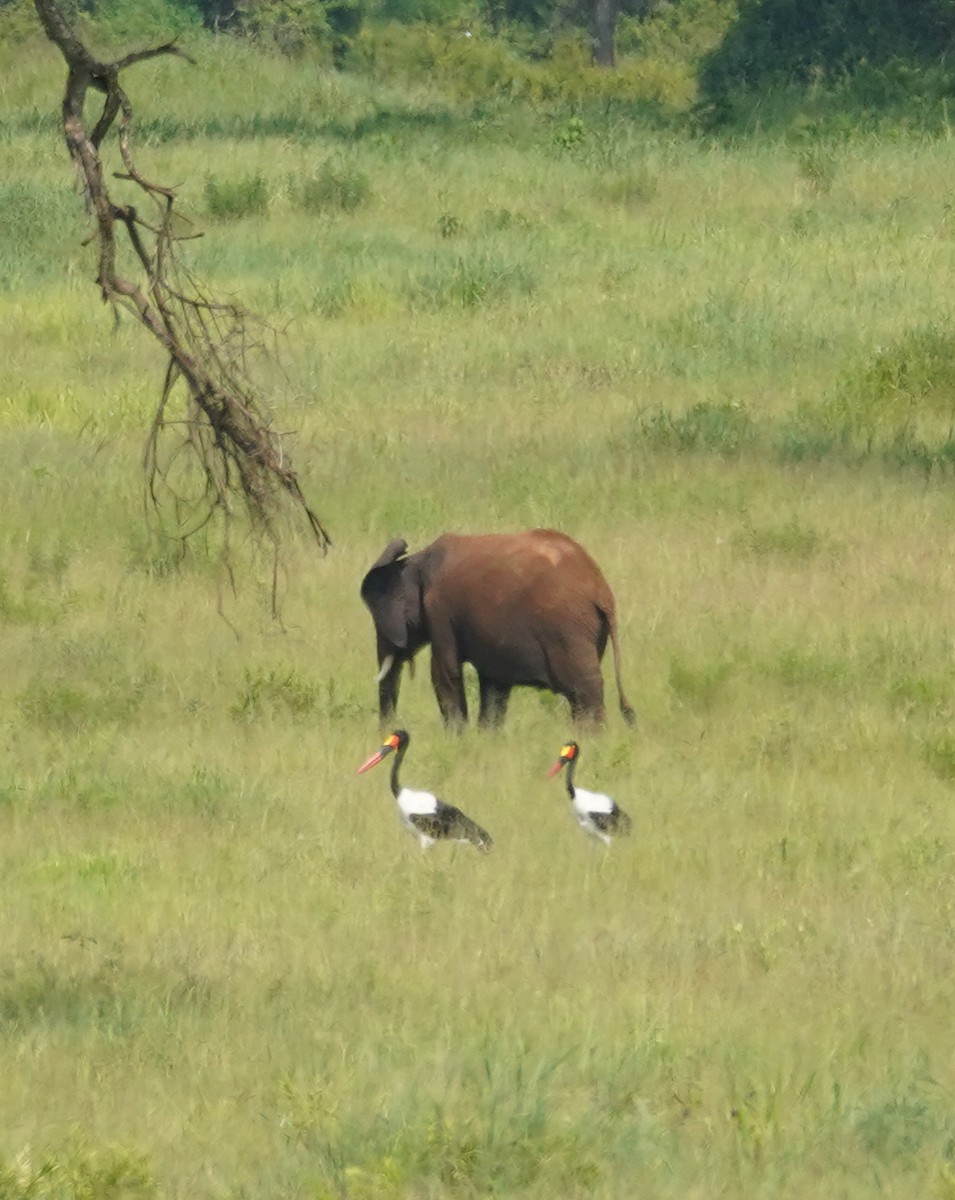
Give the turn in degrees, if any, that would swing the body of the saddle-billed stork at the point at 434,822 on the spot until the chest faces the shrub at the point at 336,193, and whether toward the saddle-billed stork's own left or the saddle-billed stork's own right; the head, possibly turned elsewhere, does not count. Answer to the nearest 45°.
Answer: approximately 90° to the saddle-billed stork's own right

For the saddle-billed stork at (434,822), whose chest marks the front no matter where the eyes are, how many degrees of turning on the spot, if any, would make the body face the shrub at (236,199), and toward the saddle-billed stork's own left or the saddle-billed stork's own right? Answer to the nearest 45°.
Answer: approximately 90° to the saddle-billed stork's own right

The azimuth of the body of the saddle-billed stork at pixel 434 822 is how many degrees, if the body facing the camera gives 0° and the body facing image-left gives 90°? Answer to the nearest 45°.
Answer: approximately 90°

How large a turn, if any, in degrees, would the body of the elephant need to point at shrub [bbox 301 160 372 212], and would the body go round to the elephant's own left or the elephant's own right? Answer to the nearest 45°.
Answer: approximately 90° to the elephant's own right

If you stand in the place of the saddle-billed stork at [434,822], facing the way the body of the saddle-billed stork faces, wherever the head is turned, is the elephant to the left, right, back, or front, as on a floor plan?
right

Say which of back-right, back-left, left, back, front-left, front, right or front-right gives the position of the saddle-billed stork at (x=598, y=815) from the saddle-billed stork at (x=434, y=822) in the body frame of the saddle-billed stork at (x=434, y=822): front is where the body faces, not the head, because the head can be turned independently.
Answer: back

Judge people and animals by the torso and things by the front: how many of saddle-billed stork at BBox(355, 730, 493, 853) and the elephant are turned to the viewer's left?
2

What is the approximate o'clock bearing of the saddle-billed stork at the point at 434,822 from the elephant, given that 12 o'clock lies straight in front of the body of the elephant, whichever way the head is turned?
The saddle-billed stork is roughly at 9 o'clock from the elephant.

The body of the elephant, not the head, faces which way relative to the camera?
to the viewer's left

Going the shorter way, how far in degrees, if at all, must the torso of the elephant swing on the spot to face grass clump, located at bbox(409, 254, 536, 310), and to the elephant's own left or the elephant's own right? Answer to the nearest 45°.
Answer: approximately 90° to the elephant's own right

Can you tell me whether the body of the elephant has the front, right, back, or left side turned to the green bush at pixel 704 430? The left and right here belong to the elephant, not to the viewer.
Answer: right

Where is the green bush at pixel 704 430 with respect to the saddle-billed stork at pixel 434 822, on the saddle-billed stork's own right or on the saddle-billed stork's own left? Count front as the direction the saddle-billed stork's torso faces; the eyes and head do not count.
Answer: on the saddle-billed stork's own right
